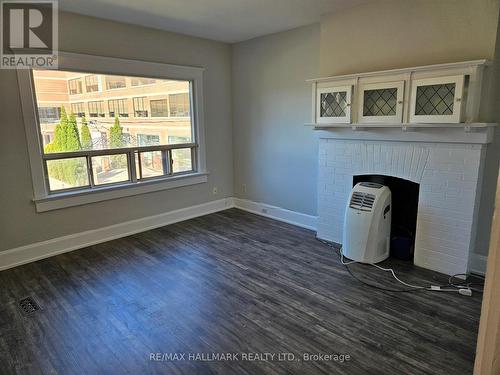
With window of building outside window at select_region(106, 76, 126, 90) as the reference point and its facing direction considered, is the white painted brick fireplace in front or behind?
in front

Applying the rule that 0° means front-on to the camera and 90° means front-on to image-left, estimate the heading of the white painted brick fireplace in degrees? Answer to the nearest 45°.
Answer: approximately 45°

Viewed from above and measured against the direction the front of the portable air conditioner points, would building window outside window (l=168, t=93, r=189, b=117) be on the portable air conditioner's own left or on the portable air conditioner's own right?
on the portable air conditioner's own right

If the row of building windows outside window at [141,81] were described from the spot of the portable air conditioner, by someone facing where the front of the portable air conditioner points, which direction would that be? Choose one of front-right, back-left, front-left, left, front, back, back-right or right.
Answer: front-right

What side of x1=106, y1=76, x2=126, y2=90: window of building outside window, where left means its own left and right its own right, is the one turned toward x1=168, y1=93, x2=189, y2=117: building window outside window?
left

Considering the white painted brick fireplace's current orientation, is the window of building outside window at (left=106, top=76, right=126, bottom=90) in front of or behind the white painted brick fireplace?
in front

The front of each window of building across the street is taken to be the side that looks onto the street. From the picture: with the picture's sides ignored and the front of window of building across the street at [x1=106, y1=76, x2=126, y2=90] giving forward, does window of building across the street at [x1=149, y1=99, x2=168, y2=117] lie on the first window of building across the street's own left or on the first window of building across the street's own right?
on the first window of building across the street's own left

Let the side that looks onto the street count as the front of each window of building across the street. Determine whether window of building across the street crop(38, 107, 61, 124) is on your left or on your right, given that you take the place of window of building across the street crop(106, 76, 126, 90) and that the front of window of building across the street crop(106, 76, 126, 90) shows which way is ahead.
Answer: on your right

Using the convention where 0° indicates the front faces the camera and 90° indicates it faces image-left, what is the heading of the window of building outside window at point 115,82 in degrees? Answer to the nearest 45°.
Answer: approximately 315°

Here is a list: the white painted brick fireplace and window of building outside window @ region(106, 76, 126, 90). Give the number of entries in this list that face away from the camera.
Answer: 0

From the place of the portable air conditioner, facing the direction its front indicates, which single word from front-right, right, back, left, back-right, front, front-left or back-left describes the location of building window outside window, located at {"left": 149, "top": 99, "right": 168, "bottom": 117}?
front-right
